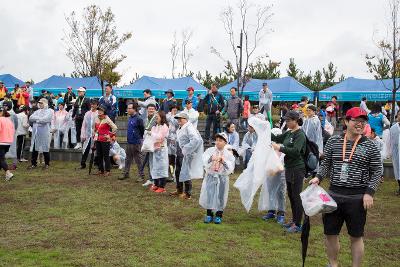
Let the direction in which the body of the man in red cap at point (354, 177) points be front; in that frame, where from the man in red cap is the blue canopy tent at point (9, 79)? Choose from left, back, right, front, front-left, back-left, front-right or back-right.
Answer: back-right

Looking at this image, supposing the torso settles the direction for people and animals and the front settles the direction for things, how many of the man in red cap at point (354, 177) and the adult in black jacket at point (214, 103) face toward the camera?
2

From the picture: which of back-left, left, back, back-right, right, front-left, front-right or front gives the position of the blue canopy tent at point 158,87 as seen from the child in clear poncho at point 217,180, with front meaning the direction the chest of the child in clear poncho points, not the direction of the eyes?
back

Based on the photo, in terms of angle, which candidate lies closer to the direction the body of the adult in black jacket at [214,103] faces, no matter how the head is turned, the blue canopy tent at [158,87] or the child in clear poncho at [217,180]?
the child in clear poncho

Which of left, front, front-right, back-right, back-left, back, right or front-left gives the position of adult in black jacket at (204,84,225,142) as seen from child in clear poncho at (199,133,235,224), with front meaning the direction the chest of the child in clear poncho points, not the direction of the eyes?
back

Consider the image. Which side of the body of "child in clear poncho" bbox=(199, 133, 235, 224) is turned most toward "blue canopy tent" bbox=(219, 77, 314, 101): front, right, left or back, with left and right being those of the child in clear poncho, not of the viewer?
back

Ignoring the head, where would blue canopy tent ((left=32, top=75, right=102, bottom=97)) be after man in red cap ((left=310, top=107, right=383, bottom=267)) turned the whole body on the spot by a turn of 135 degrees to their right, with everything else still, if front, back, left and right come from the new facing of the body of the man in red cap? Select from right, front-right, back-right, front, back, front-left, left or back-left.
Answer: front

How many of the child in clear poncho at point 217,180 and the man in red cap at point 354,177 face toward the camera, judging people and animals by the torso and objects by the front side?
2

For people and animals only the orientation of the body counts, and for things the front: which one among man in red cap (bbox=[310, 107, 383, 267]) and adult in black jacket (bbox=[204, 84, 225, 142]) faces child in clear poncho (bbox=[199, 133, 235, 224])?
the adult in black jacket
